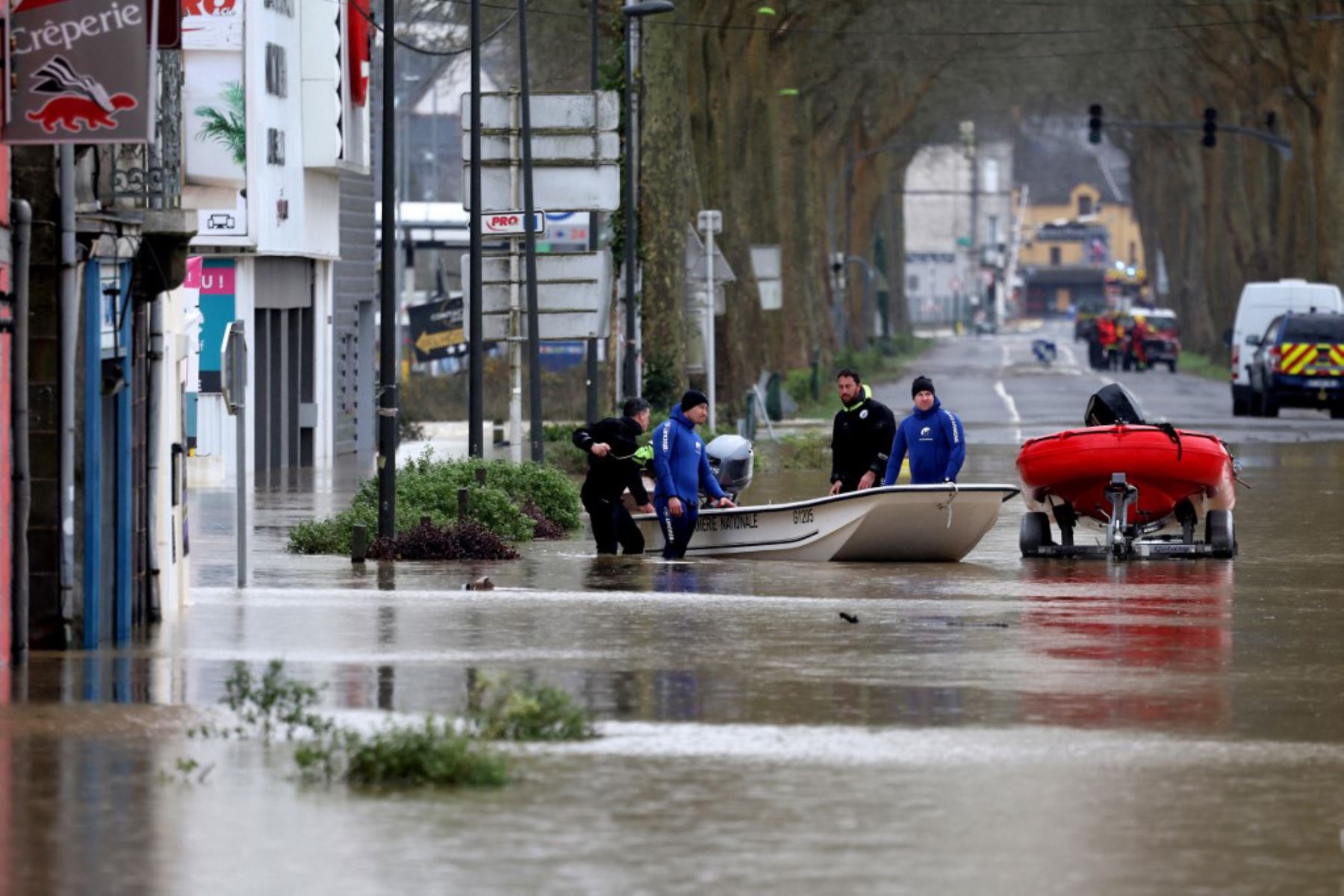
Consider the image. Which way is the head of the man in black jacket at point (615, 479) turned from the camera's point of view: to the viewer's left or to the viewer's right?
to the viewer's right

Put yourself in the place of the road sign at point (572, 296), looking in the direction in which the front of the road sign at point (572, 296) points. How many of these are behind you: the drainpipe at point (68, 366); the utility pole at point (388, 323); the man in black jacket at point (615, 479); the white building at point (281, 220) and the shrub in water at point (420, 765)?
4

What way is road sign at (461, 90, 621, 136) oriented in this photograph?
away from the camera

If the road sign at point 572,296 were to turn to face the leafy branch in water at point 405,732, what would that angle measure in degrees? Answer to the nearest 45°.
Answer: approximately 180°

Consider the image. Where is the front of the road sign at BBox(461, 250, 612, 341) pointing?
away from the camera

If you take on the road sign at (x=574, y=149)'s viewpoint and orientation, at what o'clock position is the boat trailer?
The boat trailer is roughly at 5 o'clock from the road sign.

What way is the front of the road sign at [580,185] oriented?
away from the camera

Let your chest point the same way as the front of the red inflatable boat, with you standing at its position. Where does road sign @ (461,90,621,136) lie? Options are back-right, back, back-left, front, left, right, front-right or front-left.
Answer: back-right

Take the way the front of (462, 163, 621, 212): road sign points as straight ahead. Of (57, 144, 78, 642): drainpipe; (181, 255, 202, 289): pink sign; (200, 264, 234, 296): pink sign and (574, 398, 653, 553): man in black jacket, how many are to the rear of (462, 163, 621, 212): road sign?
2
